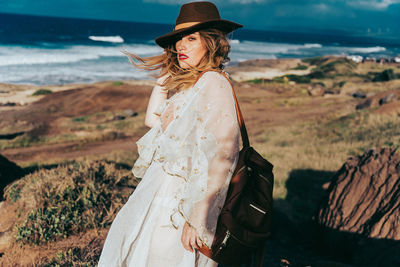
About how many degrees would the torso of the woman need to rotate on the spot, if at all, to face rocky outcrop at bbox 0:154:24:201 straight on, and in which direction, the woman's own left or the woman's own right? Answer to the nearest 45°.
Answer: approximately 90° to the woman's own right

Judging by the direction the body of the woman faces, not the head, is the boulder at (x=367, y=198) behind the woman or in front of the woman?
behind

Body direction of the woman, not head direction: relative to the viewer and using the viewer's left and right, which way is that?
facing the viewer and to the left of the viewer

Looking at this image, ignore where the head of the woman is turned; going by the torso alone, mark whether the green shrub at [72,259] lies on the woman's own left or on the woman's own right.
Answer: on the woman's own right

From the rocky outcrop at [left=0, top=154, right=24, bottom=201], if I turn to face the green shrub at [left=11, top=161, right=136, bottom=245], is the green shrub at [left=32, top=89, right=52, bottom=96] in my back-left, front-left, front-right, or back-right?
back-left

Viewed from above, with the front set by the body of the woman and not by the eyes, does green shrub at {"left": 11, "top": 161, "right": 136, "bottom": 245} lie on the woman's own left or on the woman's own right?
on the woman's own right
